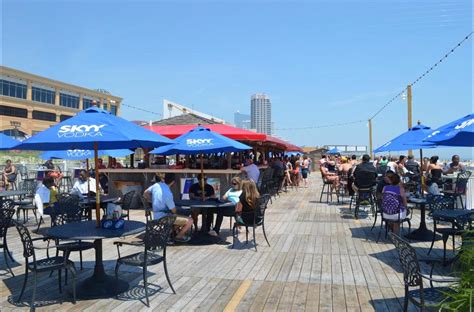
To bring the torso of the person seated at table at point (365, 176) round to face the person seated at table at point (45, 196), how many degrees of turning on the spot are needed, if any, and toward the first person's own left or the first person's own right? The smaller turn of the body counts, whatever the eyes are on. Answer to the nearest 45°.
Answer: approximately 135° to the first person's own left

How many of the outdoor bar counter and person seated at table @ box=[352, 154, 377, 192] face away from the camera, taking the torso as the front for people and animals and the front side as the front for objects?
1

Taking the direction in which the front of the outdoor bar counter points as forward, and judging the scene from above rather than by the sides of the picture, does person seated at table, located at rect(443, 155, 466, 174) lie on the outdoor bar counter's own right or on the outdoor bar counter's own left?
on the outdoor bar counter's own left

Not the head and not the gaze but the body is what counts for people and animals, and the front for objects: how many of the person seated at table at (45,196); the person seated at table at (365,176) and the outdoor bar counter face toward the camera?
1

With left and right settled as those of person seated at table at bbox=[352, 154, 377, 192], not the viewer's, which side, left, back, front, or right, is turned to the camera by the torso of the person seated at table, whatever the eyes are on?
back

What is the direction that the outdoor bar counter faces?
toward the camera

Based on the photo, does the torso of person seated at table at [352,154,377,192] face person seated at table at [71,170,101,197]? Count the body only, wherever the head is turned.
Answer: no

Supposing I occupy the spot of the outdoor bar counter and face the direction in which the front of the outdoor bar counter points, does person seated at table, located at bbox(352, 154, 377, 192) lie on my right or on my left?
on my left

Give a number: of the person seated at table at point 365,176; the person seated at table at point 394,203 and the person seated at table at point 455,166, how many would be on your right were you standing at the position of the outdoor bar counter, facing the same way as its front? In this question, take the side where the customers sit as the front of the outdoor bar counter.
0

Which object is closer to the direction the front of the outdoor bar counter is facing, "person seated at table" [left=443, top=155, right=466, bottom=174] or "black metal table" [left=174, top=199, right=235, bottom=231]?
the black metal table

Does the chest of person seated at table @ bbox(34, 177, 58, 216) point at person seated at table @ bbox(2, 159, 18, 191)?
no

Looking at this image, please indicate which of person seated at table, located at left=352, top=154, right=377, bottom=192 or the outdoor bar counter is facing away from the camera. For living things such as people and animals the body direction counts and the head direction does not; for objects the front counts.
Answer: the person seated at table

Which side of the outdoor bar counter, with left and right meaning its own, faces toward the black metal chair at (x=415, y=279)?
front

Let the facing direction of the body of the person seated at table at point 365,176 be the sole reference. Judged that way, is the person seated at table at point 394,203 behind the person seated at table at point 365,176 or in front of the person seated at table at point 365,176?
behind

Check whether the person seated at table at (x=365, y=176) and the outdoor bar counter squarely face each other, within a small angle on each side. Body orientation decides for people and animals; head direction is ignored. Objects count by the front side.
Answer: no

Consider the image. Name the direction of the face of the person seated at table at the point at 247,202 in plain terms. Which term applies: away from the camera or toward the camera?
away from the camera

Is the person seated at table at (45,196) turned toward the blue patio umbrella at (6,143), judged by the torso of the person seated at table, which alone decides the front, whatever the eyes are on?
no

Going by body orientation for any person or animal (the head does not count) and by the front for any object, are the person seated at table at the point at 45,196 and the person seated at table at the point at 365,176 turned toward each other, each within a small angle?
no
